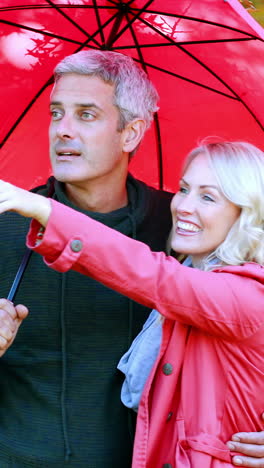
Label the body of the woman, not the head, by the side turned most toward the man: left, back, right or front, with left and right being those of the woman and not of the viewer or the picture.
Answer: right

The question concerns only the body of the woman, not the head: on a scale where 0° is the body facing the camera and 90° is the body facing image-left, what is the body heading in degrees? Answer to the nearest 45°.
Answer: approximately 45°
